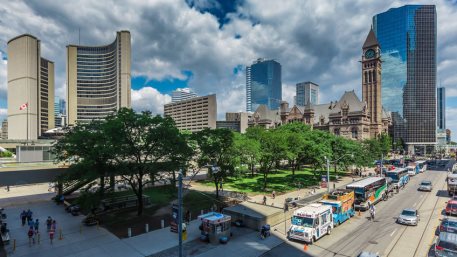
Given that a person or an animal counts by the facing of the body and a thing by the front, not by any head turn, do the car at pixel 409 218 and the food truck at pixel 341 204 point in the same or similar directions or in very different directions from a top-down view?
same or similar directions

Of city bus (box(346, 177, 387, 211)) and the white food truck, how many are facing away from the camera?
0

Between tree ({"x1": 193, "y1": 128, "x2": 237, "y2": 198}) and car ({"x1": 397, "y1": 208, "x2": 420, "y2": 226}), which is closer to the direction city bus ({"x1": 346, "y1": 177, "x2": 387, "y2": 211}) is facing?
the tree

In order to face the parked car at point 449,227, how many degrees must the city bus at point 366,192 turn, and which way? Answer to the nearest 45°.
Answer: approximately 90° to its left

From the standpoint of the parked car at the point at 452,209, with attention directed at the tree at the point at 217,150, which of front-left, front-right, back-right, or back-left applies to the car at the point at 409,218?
front-left

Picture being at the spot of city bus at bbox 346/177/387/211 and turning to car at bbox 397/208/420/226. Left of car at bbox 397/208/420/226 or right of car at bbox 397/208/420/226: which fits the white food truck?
right

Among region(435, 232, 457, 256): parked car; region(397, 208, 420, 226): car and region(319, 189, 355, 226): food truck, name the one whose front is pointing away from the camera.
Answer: region(435, 232, 457, 256): parked car

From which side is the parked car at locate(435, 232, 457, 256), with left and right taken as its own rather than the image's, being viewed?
back

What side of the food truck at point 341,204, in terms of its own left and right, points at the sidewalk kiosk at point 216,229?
front

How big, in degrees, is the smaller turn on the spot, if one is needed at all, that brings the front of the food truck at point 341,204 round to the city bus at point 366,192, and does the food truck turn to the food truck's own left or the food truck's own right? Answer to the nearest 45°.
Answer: approximately 180°

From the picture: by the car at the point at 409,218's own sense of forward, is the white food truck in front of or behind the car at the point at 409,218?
in front

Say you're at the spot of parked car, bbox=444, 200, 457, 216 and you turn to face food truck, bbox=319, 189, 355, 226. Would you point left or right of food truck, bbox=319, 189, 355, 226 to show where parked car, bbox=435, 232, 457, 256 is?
left

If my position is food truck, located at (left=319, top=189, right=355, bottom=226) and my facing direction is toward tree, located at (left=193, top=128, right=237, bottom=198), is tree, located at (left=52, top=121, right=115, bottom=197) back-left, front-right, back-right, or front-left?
front-left

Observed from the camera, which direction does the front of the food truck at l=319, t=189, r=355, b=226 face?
facing the viewer and to the left of the viewer

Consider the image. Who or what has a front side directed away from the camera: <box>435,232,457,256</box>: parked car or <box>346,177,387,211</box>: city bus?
the parked car

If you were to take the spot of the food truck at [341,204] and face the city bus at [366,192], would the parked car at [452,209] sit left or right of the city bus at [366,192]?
right

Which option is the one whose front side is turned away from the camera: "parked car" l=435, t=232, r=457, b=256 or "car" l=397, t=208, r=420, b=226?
"parked car" l=435, t=232, r=457, b=256
